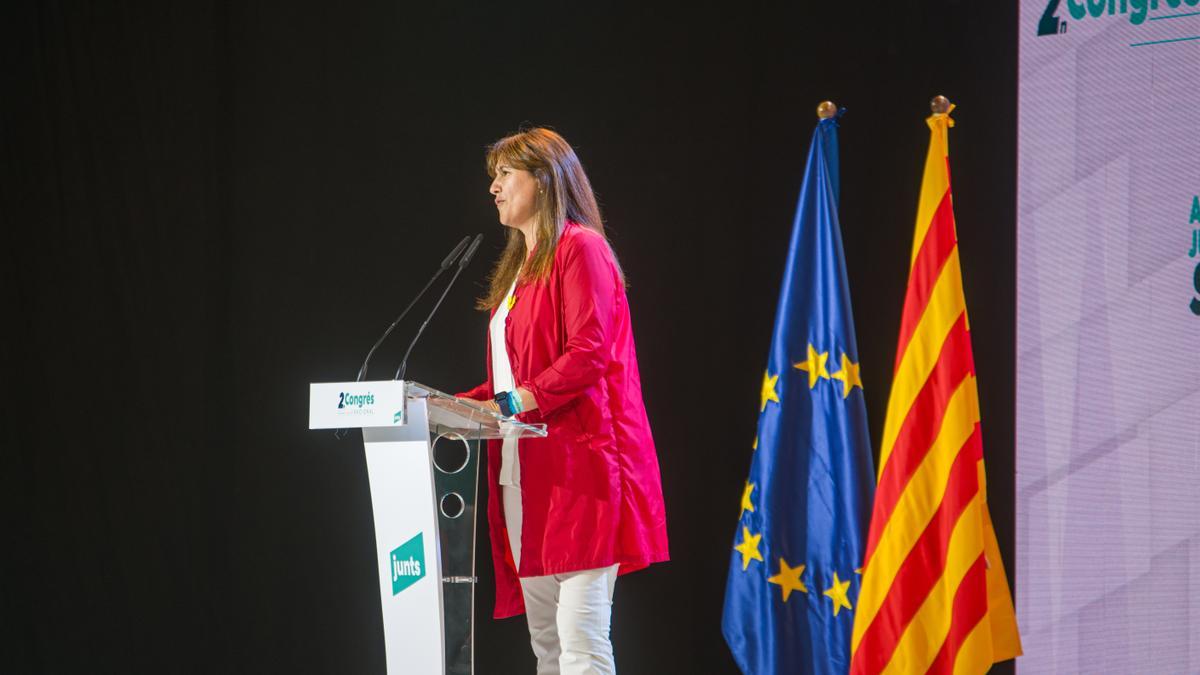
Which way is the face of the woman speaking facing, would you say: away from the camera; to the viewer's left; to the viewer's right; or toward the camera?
to the viewer's left

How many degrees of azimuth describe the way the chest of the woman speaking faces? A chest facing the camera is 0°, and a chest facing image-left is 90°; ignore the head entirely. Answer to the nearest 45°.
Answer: approximately 90°

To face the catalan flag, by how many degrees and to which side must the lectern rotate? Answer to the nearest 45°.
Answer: approximately 180°

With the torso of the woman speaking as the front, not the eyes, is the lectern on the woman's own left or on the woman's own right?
on the woman's own left

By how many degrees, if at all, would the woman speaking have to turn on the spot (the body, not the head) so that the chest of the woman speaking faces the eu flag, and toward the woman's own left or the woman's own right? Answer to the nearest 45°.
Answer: approximately 135° to the woman's own right

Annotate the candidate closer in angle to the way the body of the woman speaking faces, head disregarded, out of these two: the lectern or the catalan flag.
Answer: the lectern

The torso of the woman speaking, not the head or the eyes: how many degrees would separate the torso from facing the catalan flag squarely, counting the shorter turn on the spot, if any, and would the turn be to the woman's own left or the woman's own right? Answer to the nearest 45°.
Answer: approximately 180°

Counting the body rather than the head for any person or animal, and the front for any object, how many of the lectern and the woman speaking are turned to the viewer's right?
0
